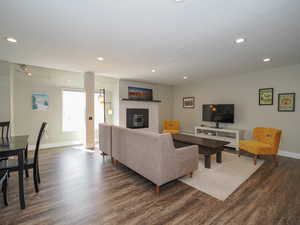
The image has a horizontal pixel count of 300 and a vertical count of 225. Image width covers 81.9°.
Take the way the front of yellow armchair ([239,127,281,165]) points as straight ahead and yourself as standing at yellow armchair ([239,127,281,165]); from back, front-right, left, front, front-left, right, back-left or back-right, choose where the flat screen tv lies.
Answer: right

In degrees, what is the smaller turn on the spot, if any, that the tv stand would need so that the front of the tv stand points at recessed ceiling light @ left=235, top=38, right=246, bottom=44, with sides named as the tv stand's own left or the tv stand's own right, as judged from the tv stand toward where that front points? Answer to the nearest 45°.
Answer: approximately 45° to the tv stand's own left

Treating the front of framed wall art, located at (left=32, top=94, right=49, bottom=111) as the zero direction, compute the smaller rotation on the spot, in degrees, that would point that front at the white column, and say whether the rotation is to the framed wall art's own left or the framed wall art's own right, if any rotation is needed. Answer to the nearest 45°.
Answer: approximately 45° to the framed wall art's own left

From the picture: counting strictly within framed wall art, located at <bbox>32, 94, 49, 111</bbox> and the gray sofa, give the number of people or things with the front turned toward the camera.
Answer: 1

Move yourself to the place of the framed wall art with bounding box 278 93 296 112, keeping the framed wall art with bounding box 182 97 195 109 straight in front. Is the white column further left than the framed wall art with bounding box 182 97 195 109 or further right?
left

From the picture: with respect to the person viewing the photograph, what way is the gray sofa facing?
facing away from the viewer and to the right of the viewer

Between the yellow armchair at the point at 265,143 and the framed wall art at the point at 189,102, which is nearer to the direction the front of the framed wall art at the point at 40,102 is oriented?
the yellow armchair

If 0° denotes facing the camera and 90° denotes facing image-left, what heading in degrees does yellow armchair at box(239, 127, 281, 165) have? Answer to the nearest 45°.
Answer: approximately 45°
